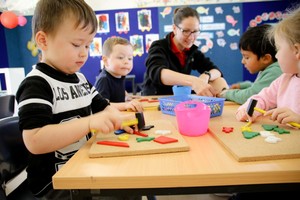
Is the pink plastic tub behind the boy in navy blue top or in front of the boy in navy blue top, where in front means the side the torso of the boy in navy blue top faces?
in front

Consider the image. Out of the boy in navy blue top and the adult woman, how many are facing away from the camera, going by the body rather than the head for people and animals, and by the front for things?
0

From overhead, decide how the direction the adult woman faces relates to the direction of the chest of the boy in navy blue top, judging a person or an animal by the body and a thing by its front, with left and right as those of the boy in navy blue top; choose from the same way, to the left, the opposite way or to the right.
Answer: the same way

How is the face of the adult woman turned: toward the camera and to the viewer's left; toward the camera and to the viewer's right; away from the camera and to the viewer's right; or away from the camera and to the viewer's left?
toward the camera and to the viewer's right

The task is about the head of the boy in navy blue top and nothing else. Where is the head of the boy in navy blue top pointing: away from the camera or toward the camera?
toward the camera

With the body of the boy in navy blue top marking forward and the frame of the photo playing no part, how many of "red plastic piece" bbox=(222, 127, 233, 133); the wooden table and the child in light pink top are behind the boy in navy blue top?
0

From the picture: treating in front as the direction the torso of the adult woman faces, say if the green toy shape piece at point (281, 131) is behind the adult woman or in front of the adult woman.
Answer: in front

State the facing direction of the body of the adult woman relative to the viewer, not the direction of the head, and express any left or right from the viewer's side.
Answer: facing the viewer and to the right of the viewer

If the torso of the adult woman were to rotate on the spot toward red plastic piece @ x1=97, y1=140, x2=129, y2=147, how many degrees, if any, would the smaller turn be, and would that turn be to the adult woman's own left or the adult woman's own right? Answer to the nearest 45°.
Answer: approximately 45° to the adult woman's own right

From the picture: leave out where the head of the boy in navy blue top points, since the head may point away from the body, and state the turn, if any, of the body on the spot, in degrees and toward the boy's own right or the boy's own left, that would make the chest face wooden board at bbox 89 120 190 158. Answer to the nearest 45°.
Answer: approximately 45° to the boy's own right

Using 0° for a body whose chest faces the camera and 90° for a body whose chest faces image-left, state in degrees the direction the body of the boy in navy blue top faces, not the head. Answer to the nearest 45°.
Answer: approximately 315°

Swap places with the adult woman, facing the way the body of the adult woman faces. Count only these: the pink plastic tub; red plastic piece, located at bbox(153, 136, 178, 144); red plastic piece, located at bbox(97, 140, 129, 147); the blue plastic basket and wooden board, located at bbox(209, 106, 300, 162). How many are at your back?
0
